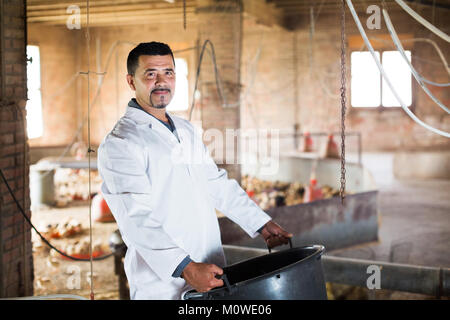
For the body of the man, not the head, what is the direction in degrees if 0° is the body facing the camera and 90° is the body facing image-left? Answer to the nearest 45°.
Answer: approximately 315°

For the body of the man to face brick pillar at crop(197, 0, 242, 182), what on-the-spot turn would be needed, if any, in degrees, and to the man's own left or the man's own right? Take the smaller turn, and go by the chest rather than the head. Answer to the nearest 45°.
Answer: approximately 135° to the man's own left

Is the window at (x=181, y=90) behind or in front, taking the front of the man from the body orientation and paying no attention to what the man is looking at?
behind

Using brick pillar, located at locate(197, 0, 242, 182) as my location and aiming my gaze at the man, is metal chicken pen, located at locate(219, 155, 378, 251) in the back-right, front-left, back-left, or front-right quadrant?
front-left

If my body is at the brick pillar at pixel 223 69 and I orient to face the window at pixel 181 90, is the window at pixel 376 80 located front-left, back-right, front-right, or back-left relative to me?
front-right

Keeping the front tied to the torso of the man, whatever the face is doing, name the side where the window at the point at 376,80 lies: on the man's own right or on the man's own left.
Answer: on the man's own left

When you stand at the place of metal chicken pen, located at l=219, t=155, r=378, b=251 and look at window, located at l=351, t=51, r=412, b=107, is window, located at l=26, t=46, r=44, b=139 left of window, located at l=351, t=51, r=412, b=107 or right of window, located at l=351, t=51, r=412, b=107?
left

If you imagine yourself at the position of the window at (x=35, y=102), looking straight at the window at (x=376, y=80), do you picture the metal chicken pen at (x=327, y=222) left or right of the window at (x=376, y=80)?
right
